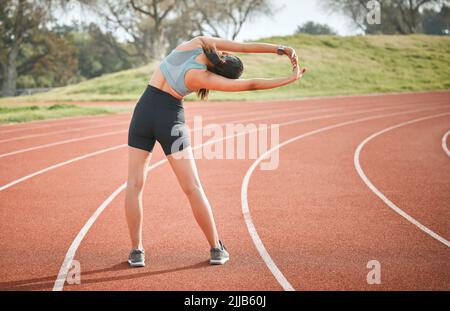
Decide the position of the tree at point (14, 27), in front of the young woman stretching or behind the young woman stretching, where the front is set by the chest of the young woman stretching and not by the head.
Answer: in front

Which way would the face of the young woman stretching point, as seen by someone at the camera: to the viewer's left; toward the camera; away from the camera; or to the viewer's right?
away from the camera

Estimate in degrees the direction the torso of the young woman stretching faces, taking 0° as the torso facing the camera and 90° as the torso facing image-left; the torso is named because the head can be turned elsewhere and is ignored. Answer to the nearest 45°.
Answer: approximately 180°
